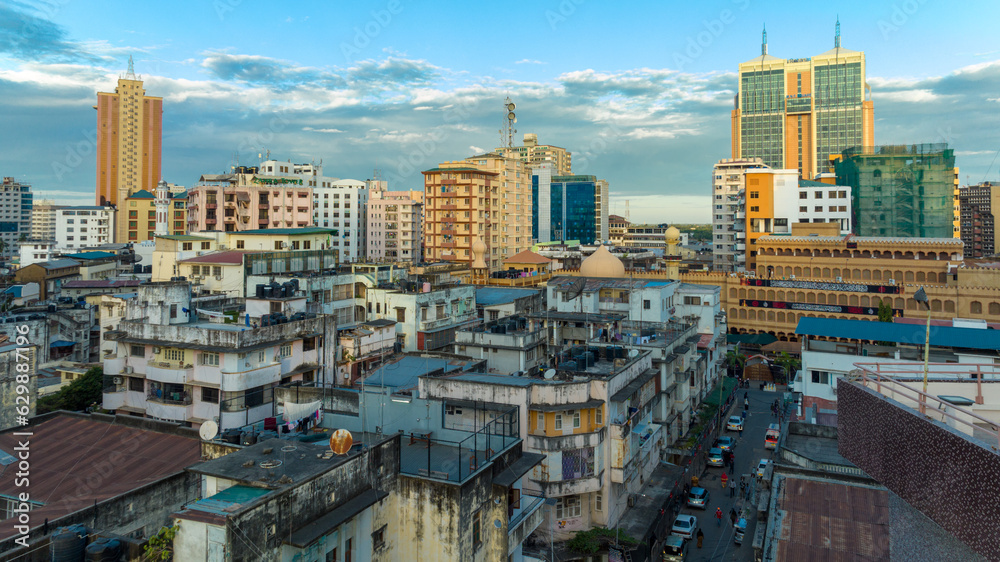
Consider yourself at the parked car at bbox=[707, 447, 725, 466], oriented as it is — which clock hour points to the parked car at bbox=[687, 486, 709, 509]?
the parked car at bbox=[687, 486, 709, 509] is roughly at 6 o'clock from the parked car at bbox=[707, 447, 725, 466].

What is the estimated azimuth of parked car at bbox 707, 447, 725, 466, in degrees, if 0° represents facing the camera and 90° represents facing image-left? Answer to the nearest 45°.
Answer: approximately 180°

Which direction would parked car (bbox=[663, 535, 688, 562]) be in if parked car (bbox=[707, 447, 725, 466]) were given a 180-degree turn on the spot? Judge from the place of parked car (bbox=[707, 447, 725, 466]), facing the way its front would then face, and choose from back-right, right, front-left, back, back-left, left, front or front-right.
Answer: front

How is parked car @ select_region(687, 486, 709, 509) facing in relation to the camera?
away from the camera

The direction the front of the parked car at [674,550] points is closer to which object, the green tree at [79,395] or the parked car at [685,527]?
the parked car

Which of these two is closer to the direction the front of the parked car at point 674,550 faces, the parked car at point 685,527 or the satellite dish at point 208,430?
the parked car

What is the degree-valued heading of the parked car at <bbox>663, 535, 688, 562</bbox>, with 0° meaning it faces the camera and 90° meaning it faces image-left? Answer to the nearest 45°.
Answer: approximately 180°
